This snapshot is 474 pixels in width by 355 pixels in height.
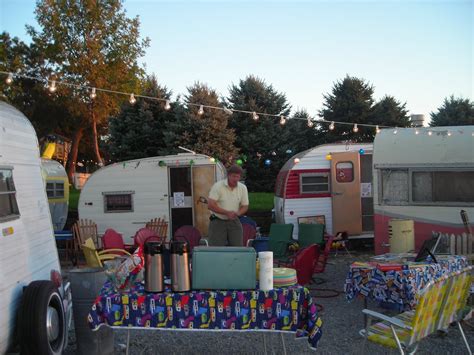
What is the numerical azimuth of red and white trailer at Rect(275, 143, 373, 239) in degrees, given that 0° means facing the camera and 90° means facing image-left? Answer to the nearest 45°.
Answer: approximately 270°

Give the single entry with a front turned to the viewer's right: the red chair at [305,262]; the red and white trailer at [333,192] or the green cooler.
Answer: the red and white trailer

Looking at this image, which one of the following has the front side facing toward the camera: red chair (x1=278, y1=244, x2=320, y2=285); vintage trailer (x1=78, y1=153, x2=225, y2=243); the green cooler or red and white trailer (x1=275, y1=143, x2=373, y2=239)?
the green cooler

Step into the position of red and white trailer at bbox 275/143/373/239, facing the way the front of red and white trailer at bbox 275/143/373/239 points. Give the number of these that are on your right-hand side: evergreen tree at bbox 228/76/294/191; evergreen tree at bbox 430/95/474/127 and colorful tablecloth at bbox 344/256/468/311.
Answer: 1

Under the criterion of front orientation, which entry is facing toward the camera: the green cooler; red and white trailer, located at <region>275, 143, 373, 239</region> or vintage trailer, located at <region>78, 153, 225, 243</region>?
the green cooler

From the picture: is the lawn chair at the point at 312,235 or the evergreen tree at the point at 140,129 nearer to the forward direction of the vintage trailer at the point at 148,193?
the lawn chair

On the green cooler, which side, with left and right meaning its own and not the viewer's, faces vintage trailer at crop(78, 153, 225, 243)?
back

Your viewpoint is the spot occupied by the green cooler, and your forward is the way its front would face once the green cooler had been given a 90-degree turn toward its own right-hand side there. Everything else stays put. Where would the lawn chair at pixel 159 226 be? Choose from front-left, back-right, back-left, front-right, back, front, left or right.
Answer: right

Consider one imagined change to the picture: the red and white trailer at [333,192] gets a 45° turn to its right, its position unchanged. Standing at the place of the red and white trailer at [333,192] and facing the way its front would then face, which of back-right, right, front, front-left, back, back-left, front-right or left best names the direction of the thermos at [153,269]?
front-right

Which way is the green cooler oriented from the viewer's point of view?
toward the camera
